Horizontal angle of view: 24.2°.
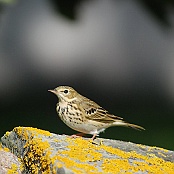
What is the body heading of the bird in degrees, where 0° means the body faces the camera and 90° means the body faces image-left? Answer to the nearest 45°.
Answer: approximately 90°
